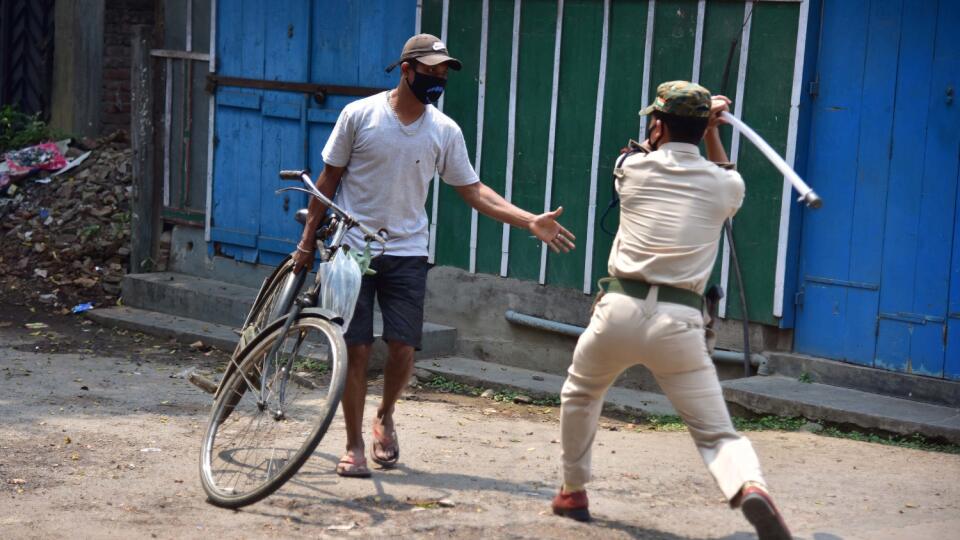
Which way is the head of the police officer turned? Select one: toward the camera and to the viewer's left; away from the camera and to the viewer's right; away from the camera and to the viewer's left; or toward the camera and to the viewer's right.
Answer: away from the camera and to the viewer's left

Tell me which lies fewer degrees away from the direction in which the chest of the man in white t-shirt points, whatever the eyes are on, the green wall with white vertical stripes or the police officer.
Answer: the police officer

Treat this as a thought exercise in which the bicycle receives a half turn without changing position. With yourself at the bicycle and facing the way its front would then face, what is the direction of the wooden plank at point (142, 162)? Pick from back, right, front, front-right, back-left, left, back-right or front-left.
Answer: front

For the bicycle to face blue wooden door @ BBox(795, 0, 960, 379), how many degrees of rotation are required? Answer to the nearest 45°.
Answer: approximately 135° to its left

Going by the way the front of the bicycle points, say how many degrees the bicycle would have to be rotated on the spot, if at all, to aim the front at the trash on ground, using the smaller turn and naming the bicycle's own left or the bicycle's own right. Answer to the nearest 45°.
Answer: approximately 180°

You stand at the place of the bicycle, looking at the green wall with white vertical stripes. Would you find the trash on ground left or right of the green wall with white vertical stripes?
left

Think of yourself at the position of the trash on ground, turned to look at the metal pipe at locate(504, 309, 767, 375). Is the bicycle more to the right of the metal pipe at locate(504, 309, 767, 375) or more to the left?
right

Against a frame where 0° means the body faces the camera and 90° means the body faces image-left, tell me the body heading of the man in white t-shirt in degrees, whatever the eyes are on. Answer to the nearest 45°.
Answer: approximately 315°

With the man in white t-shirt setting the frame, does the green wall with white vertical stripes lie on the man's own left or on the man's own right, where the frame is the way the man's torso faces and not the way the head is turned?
on the man's own left

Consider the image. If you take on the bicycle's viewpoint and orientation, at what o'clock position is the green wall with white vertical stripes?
The green wall with white vertical stripes is roughly at 7 o'clock from the bicycle.

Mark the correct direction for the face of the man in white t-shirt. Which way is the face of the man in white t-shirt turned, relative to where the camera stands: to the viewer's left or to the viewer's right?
to the viewer's right

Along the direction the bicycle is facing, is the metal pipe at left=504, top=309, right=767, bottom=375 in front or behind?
behind
